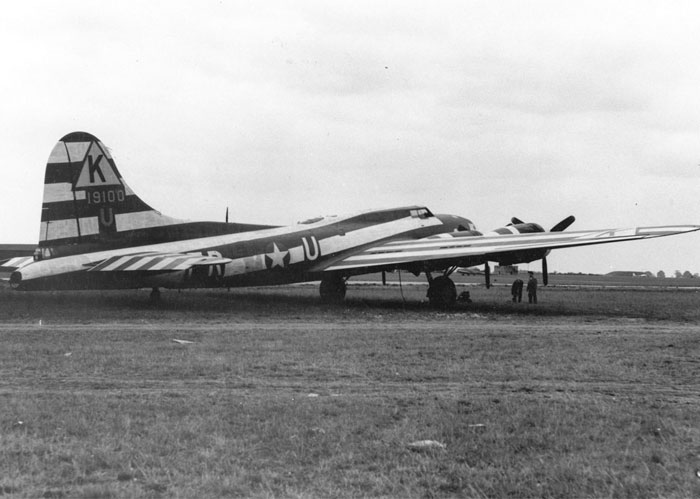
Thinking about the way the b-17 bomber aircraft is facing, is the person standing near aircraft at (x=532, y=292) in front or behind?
in front

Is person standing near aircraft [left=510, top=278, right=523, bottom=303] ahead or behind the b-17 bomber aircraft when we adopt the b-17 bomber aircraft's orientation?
ahead

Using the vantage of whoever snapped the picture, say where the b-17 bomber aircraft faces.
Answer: facing away from the viewer and to the right of the viewer
